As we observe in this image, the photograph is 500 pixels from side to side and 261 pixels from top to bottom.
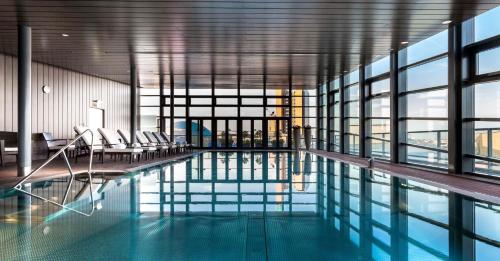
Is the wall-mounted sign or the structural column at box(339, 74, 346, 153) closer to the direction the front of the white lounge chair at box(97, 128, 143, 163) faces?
the structural column

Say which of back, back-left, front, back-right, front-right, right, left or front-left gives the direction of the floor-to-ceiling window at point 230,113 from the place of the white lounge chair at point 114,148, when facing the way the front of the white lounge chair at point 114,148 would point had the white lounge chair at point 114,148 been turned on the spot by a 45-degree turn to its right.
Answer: back-left

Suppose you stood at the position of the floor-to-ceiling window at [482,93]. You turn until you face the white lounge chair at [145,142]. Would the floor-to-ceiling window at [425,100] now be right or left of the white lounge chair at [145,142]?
right

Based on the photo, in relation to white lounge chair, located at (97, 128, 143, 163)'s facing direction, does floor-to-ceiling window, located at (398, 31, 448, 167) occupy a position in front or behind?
in front

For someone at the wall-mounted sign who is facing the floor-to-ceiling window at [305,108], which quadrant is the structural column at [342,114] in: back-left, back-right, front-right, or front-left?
front-right

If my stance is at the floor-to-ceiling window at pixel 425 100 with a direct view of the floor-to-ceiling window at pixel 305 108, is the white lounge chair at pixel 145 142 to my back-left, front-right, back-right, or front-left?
front-left

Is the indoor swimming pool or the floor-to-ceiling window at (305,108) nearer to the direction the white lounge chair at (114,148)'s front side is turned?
the indoor swimming pool

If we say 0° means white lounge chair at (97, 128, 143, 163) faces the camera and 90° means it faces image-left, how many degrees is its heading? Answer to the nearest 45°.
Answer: approximately 315°

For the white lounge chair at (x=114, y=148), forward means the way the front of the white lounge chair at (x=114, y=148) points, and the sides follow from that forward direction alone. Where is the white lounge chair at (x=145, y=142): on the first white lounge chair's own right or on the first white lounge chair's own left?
on the first white lounge chair's own left

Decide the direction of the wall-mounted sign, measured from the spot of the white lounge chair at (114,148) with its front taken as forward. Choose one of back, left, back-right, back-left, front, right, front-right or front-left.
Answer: back-left

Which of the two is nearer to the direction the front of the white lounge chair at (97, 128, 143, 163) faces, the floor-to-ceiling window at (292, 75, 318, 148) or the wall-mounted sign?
the floor-to-ceiling window

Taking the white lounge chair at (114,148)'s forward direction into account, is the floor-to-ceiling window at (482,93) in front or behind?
in front
